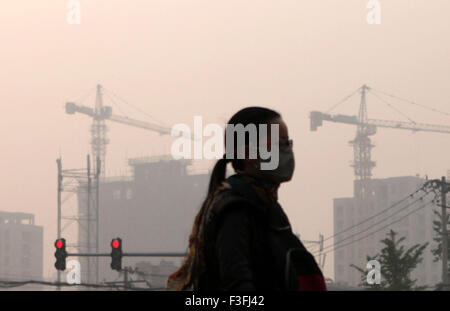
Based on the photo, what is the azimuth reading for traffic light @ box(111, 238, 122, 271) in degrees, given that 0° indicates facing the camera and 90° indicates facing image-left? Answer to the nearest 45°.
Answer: approximately 0°

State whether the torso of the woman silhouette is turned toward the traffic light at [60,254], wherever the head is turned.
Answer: no

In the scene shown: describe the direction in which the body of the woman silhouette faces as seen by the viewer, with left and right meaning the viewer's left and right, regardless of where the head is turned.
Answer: facing to the right of the viewer

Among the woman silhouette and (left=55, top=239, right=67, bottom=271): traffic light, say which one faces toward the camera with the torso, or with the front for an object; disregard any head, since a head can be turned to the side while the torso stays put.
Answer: the traffic light

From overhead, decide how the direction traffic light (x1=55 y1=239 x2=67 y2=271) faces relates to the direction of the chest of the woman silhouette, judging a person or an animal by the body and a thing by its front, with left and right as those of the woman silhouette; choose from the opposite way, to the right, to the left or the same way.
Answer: to the right

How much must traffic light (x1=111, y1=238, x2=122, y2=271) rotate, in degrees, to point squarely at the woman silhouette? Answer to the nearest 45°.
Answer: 0° — it already faces them

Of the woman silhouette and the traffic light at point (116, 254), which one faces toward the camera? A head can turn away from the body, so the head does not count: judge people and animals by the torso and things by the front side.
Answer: the traffic light

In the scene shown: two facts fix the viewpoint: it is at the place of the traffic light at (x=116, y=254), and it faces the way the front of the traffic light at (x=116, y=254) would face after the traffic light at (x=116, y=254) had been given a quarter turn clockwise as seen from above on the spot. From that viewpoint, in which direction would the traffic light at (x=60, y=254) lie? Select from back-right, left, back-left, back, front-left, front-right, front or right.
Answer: front-right

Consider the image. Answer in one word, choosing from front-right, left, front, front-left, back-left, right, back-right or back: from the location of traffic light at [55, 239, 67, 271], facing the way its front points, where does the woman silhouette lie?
front

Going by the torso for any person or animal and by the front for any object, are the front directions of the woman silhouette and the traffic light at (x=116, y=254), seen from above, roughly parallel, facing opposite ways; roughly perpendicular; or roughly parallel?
roughly perpendicular

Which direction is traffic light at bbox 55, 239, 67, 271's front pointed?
toward the camera
